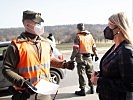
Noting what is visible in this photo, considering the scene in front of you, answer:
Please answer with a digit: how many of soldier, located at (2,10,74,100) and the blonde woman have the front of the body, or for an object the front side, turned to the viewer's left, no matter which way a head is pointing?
1

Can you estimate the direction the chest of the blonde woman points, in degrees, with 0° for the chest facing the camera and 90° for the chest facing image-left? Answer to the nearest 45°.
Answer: approximately 90°

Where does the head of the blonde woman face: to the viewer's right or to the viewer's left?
to the viewer's left

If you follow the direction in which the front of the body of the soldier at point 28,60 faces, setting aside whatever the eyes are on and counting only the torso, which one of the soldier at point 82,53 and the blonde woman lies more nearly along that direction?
the blonde woman

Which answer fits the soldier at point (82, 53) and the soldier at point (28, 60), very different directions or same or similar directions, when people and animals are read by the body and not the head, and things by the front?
very different directions

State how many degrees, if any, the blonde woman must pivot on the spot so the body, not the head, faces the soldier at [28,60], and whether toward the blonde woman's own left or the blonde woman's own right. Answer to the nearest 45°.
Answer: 0° — they already face them

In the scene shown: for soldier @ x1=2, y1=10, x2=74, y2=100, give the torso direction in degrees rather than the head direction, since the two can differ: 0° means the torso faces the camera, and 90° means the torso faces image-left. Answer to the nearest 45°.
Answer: approximately 315°

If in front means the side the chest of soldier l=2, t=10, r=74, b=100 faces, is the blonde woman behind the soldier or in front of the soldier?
in front

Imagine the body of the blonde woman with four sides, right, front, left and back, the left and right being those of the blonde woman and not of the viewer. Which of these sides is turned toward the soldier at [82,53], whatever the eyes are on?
right

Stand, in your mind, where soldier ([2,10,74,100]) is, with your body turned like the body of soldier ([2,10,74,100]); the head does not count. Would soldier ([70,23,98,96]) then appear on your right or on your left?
on your left
